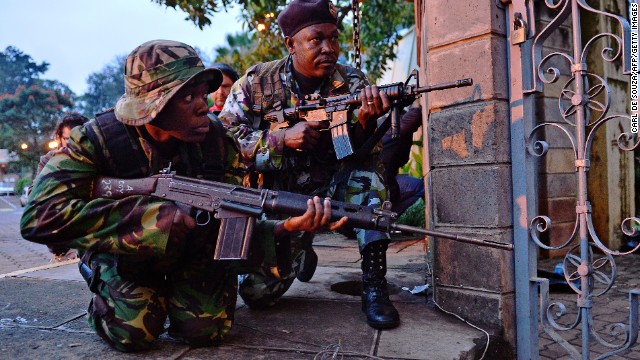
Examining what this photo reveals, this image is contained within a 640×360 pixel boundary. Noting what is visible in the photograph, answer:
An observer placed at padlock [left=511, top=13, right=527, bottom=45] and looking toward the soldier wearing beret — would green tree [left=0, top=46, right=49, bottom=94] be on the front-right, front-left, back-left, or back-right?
front-right

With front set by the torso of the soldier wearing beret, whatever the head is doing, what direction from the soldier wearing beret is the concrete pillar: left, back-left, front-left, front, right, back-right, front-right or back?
front

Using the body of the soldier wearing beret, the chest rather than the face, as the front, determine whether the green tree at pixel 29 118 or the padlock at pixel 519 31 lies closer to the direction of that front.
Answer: the padlock

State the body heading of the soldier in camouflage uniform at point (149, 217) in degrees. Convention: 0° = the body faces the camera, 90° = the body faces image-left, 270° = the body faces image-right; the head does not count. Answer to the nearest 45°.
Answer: approximately 315°

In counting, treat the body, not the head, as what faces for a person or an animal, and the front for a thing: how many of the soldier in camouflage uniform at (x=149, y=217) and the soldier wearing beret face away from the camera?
0

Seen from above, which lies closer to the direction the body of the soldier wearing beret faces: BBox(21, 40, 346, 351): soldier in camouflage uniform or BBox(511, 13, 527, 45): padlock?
the padlock

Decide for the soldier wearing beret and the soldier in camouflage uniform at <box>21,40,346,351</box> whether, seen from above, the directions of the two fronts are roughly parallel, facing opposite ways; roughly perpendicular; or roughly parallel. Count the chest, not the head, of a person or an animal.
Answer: roughly parallel

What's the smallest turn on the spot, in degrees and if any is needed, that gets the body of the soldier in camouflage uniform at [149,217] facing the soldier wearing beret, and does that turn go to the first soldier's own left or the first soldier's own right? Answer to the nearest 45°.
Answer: approximately 90° to the first soldier's own left

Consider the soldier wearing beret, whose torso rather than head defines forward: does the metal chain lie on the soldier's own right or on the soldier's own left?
on the soldier's own left

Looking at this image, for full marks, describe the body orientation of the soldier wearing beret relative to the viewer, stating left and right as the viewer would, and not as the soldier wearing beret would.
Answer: facing the viewer and to the right of the viewer

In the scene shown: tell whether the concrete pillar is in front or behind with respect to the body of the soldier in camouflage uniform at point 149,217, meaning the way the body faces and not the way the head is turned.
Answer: in front

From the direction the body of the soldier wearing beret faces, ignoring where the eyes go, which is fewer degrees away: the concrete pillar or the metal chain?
the concrete pillar

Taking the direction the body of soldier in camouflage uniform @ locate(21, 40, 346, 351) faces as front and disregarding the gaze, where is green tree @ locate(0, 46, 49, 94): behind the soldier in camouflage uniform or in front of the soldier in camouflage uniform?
behind

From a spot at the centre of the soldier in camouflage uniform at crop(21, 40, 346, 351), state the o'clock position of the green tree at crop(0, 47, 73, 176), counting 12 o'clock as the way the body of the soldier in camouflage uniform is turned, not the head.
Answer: The green tree is roughly at 7 o'clock from the soldier in camouflage uniform.
